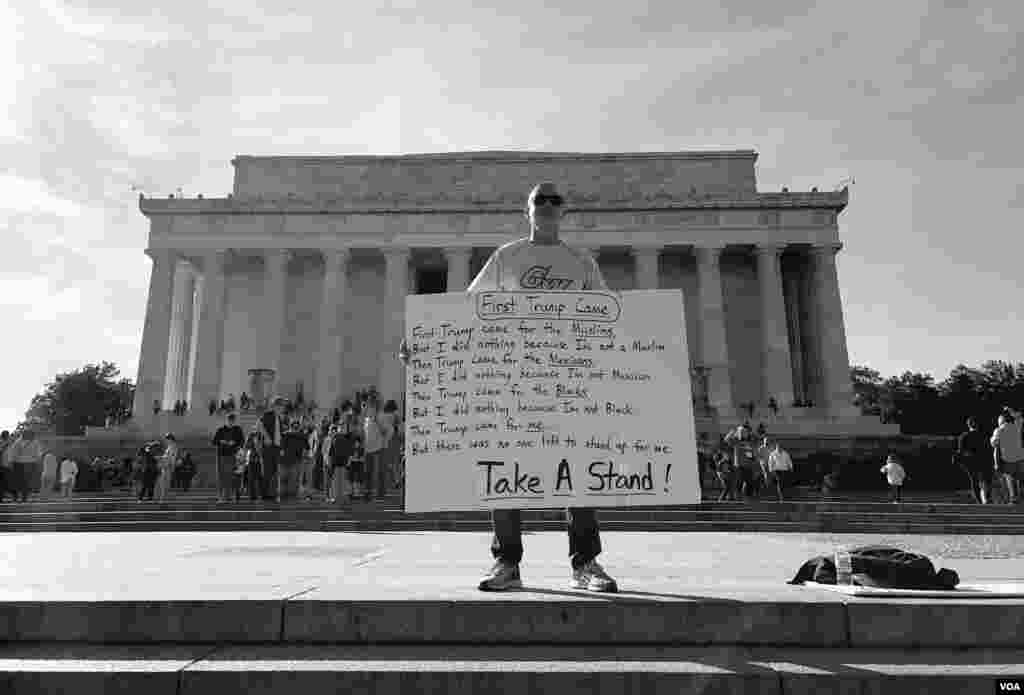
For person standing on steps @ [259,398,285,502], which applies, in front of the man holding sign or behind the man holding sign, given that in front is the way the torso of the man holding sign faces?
behind

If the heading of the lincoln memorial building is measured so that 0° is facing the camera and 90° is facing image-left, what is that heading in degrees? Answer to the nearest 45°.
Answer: approximately 0°

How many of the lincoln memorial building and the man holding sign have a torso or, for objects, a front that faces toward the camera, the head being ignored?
2

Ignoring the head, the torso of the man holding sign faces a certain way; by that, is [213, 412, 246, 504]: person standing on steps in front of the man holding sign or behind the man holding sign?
behind

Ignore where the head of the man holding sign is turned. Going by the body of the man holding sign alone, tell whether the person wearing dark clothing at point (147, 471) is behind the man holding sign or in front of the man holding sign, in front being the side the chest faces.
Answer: behind

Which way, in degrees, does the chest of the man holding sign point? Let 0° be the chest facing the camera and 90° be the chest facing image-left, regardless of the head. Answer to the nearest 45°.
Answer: approximately 0°

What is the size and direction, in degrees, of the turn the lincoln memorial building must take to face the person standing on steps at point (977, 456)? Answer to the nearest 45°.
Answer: approximately 45° to its left

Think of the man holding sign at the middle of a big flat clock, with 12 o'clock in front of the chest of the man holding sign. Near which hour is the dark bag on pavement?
The dark bag on pavement is roughly at 9 o'clock from the man holding sign.

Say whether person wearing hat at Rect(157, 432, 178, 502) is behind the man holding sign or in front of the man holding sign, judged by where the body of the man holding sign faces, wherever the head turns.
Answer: behind
